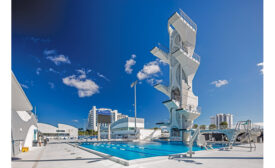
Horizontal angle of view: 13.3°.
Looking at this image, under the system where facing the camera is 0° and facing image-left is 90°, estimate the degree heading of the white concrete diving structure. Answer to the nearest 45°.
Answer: approximately 45°

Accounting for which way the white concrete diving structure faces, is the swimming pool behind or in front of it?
in front

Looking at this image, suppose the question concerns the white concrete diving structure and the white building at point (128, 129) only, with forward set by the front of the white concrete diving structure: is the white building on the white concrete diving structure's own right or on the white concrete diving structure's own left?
on the white concrete diving structure's own right

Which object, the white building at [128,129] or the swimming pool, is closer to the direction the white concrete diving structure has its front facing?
the swimming pool
